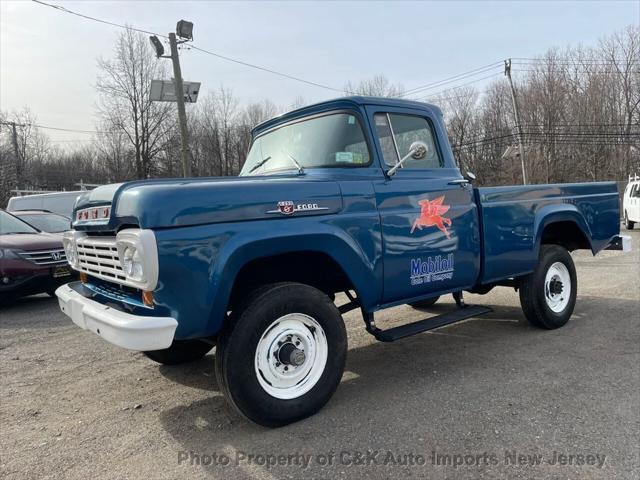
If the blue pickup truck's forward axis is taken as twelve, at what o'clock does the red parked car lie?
The red parked car is roughly at 3 o'clock from the blue pickup truck.

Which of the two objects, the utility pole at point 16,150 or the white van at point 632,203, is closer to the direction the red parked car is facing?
the white van

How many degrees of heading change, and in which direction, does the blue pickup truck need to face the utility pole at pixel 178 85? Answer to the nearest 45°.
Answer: approximately 135° to its right

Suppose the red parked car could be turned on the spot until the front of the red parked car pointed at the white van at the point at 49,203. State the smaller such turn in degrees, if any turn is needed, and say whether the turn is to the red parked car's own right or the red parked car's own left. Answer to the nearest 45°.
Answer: approximately 135° to the red parked car's own left

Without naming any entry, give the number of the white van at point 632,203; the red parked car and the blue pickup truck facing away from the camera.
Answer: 0

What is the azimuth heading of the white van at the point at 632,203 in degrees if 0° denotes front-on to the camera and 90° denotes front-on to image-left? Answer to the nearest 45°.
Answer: approximately 45°

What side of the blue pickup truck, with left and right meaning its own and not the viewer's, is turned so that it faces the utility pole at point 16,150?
right

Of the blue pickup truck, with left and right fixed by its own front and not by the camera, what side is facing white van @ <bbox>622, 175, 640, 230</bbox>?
back

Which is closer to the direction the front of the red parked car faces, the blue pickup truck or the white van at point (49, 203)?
the blue pickup truck

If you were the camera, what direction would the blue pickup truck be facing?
facing the viewer and to the left of the viewer

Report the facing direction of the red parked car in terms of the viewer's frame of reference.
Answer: facing the viewer and to the right of the viewer
